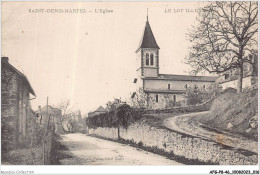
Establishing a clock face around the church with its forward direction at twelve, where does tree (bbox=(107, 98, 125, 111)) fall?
The tree is roughly at 11 o'clock from the church.

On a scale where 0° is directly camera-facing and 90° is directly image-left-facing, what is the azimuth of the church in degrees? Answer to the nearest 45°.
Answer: approximately 90°
